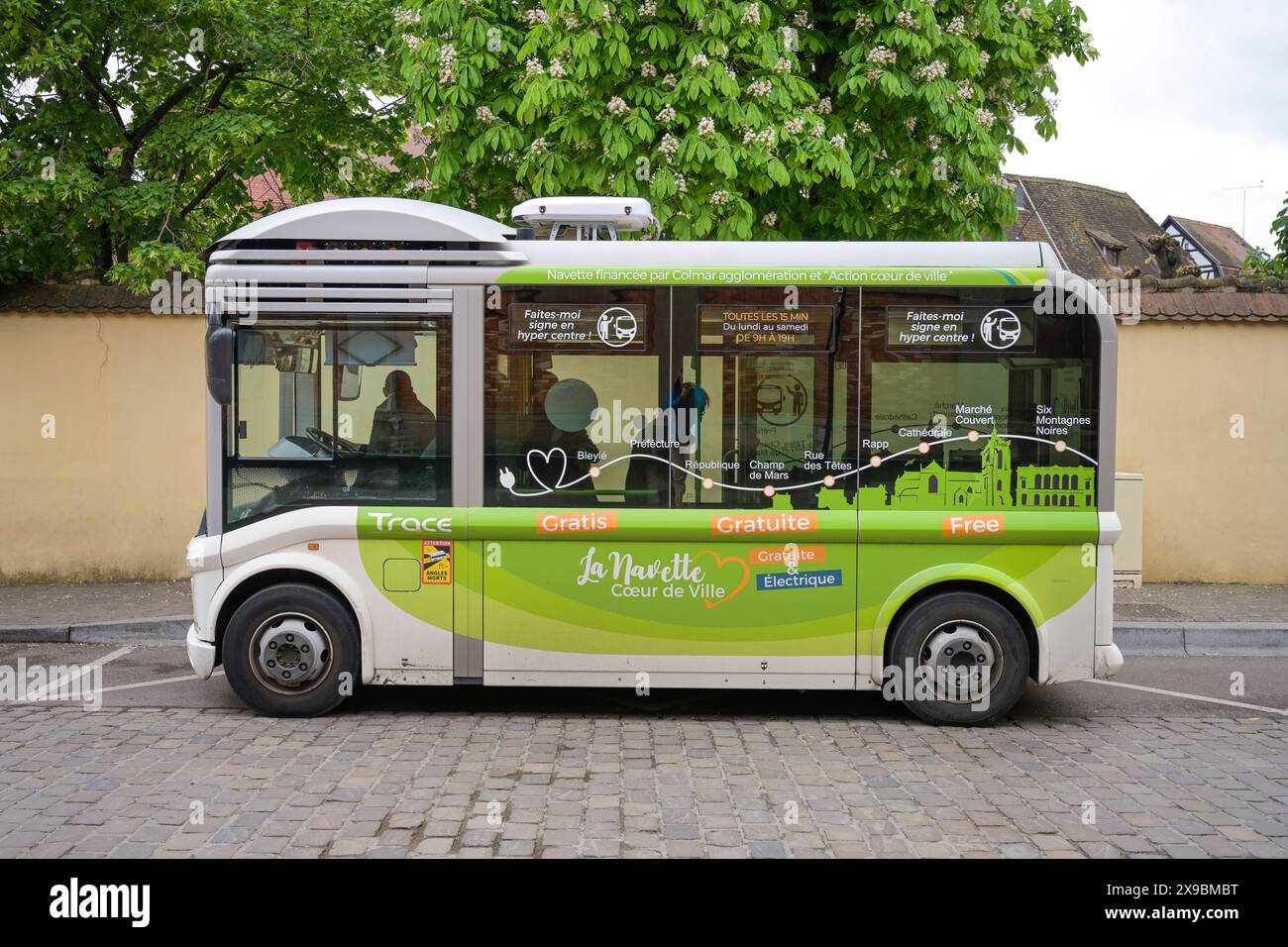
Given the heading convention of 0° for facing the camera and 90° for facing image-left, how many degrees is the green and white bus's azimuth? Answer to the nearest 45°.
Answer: approximately 90°

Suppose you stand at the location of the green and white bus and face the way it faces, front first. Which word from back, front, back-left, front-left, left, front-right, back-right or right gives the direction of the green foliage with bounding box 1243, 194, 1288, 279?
back-right

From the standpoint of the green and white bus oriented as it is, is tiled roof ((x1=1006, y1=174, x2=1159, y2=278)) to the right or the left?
on its right

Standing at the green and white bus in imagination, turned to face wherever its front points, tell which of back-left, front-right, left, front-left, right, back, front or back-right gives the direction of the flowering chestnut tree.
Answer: right
